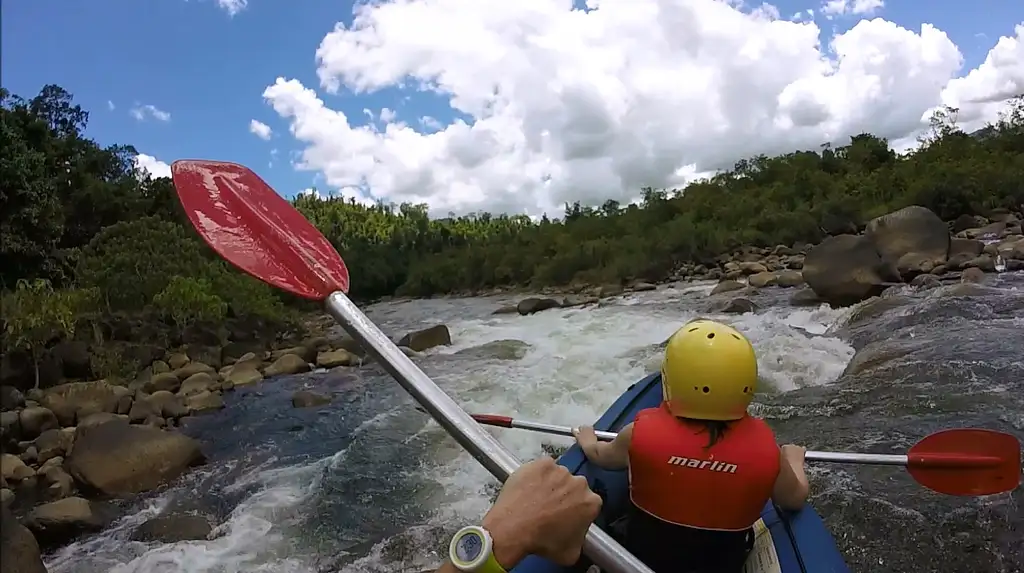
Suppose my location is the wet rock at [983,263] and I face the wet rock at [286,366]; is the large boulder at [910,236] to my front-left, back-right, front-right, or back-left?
front-right

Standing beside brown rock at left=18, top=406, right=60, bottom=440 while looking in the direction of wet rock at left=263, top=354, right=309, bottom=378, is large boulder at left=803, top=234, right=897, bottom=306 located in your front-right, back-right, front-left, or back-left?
front-right

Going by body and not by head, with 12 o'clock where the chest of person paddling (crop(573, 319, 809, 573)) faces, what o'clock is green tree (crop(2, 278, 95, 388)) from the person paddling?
The green tree is roughly at 10 o'clock from the person paddling.

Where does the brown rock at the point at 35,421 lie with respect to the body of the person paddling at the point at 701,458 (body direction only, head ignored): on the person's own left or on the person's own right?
on the person's own left

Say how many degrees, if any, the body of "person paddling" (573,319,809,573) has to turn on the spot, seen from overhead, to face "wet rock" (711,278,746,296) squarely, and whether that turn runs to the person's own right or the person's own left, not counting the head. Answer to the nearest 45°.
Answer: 0° — they already face it

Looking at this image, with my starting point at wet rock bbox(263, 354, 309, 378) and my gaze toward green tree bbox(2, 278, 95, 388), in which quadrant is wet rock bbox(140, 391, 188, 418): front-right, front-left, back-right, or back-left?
front-left

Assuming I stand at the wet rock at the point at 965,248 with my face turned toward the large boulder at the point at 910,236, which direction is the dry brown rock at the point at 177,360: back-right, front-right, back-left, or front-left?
front-left

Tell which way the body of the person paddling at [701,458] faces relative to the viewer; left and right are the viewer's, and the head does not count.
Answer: facing away from the viewer

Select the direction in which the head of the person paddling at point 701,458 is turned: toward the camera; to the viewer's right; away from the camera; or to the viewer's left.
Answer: away from the camera

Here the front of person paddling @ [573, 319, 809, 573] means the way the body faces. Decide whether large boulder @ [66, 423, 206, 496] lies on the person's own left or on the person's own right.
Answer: on the person's own left

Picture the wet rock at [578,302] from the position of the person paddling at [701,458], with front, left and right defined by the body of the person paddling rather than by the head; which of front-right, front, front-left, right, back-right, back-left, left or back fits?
front

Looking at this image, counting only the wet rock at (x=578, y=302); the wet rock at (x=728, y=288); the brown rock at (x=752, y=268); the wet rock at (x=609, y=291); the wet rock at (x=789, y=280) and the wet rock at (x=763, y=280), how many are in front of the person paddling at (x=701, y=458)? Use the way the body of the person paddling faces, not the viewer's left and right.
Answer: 6

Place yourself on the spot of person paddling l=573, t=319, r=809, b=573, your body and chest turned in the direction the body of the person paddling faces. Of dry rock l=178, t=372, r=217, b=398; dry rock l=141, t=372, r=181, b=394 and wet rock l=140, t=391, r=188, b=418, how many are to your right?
0

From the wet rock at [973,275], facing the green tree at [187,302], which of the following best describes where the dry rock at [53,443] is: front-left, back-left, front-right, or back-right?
front-left

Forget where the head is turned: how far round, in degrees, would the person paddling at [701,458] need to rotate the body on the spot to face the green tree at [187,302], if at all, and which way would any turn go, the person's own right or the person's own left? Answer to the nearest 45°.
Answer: approximately 45° to the person's own left
